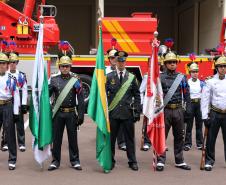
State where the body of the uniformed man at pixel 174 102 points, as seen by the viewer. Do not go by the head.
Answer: toward the camera

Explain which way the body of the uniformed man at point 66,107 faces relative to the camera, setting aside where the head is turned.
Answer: toward the camera

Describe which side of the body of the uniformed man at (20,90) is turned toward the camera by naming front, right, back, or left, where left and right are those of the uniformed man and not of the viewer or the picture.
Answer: front

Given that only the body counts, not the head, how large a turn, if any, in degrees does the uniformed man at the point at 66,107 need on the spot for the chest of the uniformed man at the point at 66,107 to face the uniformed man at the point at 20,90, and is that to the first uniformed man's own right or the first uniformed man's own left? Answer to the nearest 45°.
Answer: approximately 135° to the first uniformed man's own right

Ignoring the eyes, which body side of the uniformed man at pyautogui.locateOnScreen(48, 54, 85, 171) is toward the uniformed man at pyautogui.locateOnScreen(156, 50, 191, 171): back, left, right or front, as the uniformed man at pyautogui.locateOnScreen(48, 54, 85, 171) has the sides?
left

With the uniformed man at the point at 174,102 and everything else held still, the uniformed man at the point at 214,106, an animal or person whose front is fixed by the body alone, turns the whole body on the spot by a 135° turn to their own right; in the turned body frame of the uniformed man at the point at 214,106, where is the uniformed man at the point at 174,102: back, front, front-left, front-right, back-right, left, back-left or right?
front-left

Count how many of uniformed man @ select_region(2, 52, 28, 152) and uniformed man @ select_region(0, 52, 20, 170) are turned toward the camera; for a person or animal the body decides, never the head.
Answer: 2

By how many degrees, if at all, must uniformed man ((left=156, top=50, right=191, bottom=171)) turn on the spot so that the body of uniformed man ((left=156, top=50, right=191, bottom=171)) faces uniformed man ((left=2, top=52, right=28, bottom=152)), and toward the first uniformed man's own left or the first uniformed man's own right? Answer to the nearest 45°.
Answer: approximately 90° to the first uniformed man's own right

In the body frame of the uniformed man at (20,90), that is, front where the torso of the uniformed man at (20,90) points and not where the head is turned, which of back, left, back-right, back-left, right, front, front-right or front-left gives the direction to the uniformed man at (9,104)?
front

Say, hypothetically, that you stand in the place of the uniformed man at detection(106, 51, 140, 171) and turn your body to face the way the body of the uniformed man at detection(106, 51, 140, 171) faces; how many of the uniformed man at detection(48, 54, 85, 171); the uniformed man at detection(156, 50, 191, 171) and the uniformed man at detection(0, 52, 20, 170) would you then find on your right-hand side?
2
